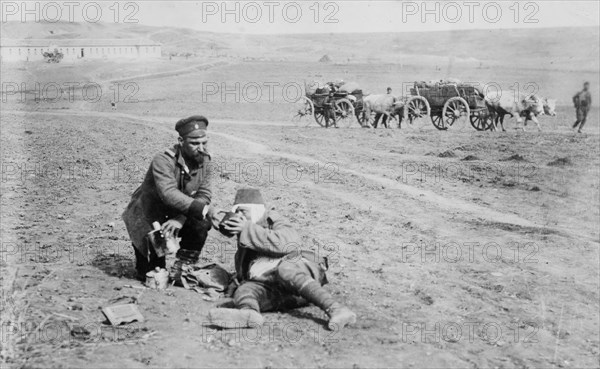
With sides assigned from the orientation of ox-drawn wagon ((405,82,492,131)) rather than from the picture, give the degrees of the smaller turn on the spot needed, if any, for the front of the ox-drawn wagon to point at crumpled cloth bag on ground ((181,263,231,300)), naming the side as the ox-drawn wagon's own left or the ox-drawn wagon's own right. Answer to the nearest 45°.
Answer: approximately 90° to the ox-drawn wagon's own right

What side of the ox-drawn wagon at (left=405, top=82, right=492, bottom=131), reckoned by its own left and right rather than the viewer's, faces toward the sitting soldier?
right

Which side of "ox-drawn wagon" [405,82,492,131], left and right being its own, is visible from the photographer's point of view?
right

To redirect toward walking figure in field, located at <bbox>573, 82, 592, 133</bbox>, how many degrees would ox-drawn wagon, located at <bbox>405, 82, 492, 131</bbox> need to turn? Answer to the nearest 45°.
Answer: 0° — it already faces them

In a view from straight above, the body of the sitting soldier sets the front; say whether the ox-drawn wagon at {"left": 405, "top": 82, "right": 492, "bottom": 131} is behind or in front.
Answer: behind
